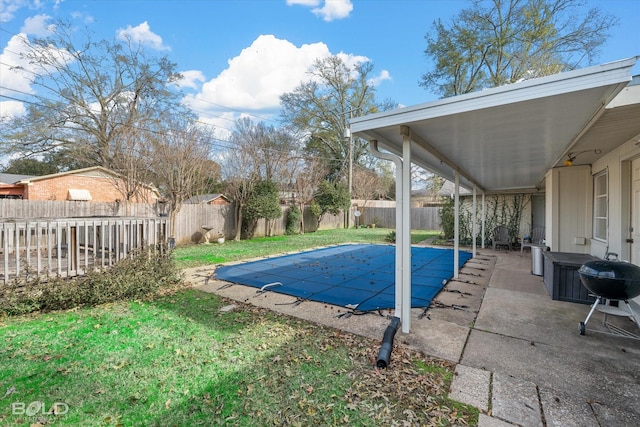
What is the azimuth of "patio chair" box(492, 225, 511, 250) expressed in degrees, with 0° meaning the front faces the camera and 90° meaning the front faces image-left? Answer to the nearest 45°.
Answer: approximately 0°

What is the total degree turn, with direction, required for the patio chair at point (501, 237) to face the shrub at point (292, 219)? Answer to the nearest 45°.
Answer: approximately 90° to its right

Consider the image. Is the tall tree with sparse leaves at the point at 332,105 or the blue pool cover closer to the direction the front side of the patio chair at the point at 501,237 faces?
the blue pool cover

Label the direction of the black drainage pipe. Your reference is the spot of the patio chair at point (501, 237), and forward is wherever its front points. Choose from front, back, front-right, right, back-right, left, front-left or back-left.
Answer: front

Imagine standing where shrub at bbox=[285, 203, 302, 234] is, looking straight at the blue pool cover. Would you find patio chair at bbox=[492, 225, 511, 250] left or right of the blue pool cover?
left

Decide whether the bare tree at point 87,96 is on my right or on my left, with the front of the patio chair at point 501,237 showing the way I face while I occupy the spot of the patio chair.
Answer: on my right

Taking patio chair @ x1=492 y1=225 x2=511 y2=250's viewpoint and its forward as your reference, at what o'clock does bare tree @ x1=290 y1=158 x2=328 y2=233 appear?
The bare tree is roughly at 3 o'clock from the patio chair.

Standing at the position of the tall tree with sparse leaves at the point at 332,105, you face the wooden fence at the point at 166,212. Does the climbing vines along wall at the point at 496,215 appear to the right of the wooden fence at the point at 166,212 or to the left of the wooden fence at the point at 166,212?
left

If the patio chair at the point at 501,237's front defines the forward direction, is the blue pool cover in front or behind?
in front

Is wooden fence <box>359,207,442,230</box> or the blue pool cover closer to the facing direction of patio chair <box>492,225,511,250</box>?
the blue pool cover
